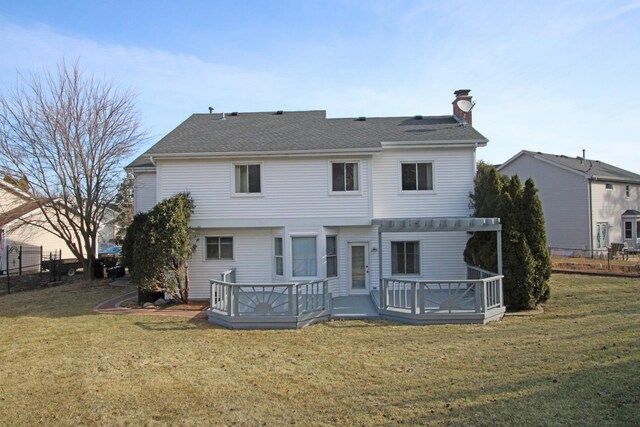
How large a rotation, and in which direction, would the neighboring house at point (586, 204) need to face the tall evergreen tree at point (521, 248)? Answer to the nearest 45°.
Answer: approximately 135° to its left

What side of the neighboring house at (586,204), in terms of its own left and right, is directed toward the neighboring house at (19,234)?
left

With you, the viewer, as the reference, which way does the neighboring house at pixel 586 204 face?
facing away from the viewer and to the left of the viewer

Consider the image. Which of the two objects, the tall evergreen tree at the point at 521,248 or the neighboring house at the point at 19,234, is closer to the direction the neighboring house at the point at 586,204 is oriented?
the neighboring house

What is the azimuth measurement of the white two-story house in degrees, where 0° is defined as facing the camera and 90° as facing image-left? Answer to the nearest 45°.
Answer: approximately 180°
